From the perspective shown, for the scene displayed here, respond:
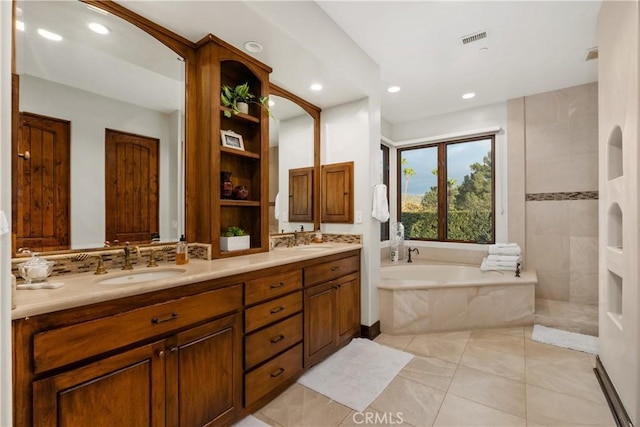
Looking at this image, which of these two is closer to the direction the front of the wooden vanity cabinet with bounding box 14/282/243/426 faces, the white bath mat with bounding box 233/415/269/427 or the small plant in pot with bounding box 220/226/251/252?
the white bath mat

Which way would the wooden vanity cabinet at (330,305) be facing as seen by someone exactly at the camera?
facing the viewer and to the right of the viewer

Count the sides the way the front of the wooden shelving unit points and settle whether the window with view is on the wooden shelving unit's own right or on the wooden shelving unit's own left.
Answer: on the wooden shelving unit's own left

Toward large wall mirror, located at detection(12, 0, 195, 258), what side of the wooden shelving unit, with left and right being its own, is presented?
right

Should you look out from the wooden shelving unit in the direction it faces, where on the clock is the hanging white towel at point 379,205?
The hanging white towel is roughly at 10 o'clock from the wooden shelving unit.

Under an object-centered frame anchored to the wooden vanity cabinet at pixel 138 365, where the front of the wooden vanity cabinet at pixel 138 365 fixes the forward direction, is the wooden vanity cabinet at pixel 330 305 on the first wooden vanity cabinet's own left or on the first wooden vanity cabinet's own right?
on the first wooden vanity cabinet's own left

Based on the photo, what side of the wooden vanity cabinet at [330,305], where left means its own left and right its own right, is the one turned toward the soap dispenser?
right

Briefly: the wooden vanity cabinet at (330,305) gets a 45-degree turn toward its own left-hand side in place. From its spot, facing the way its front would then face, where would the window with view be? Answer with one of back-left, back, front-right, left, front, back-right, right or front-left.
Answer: front-left

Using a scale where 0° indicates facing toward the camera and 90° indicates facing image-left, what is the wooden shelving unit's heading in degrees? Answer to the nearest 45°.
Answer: approximately 315°

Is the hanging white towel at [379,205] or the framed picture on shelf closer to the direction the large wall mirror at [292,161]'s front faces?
the hanging white towel
